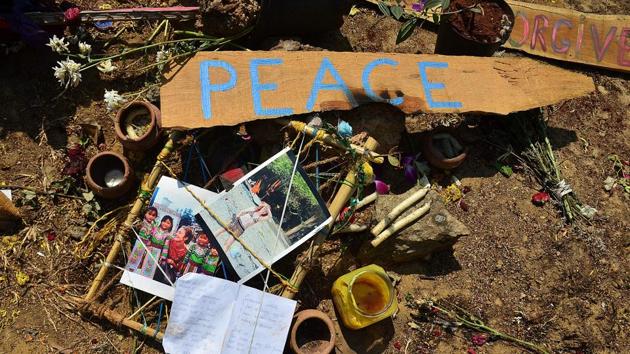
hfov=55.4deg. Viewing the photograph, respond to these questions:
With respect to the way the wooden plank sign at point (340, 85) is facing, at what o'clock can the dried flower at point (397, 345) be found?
The dried flower is roughly at 11 o'clock from the wooden plank sign.

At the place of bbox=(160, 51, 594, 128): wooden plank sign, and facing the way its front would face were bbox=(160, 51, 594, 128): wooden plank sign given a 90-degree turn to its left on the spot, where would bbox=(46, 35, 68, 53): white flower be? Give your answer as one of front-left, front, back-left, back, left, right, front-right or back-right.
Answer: back

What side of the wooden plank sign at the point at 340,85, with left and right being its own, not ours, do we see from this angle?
front

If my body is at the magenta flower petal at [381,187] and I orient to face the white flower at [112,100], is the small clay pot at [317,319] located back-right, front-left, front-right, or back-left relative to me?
front-left

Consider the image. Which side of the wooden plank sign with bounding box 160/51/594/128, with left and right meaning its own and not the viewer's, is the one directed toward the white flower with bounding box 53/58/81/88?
right

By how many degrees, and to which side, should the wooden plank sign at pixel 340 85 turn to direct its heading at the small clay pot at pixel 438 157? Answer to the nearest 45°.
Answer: approximately 90° to its left

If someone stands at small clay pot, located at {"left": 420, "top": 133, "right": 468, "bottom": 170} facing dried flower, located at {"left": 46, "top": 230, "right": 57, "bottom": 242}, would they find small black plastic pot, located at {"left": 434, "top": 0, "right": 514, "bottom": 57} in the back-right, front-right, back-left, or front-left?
back-right

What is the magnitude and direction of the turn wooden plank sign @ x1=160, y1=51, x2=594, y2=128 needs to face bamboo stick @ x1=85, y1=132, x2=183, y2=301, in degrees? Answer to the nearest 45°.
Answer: approximately 45° to its right

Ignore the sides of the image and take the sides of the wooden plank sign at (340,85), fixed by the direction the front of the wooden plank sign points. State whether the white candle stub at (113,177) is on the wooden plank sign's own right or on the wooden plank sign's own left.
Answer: on the wooden plank sign's own right

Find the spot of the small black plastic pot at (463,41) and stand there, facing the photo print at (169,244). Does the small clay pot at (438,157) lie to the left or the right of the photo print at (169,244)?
left

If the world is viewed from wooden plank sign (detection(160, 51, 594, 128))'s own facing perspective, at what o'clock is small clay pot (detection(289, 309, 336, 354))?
The small clay pot is roughly at 12 o'clock from the wooden plank sign.

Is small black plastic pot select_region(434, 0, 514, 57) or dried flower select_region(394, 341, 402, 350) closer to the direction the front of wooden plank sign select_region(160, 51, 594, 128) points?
the dried flower

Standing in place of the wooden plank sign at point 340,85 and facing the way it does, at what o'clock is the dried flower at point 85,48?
The dried flower is roughly at 3 o'clock from the wooden plank sign.

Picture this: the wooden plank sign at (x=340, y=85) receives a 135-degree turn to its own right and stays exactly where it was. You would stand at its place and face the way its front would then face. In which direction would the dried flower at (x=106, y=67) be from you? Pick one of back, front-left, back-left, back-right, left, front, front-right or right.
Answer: front-left
